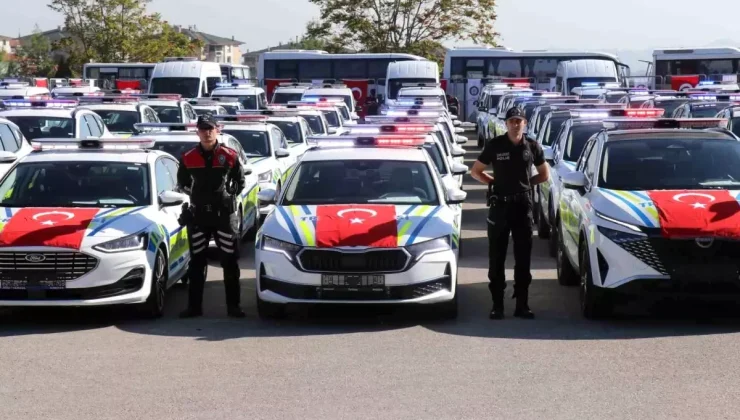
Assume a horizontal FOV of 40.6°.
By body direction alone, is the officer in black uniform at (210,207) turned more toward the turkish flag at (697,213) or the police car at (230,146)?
the turkish flag

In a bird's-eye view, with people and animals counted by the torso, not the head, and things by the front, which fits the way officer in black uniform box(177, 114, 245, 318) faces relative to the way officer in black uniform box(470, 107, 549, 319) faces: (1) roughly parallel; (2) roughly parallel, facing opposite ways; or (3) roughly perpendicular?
roughly parallel

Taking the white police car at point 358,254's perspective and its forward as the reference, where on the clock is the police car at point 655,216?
The police car is roughly at 9 o'clock from the white police car.

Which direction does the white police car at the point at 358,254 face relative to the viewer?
toward the camera

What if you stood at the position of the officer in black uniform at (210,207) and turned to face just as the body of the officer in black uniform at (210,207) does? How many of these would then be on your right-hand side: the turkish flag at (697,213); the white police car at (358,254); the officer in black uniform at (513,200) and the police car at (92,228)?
1

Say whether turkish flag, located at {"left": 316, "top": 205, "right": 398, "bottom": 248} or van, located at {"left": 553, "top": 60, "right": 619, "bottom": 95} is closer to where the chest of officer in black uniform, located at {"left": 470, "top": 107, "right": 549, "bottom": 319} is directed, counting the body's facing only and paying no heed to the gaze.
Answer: the turkish flag

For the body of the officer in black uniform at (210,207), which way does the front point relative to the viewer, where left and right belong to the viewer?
facing the viewer

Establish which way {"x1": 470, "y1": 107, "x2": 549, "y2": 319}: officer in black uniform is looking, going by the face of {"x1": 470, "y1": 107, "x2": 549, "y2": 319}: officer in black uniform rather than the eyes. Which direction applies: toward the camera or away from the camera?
toward the camera

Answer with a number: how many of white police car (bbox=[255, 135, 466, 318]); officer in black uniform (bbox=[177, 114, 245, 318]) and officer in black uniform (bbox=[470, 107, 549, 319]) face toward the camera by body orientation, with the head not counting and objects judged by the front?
3

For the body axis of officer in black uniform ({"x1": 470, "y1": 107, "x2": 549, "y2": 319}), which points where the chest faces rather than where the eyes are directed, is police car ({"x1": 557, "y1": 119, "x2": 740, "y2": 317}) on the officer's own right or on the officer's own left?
on the officer's own left

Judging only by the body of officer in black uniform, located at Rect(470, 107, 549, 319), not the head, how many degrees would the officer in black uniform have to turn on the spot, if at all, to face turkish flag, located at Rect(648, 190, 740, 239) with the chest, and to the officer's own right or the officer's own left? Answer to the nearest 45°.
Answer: approximately 90° to the officer's own left

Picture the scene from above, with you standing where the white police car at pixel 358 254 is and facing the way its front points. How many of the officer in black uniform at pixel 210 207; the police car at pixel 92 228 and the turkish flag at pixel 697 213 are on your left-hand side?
1

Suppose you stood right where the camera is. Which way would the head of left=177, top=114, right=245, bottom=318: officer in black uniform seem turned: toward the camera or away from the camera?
toward the camera

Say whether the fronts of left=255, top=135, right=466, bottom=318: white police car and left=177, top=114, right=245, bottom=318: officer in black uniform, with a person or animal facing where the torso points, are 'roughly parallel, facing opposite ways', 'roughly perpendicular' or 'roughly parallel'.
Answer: roughly parallel

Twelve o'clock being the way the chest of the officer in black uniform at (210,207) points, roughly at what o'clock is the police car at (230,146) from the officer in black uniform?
The police car is roughly at 6 o'clock from the officer in black uniform.
